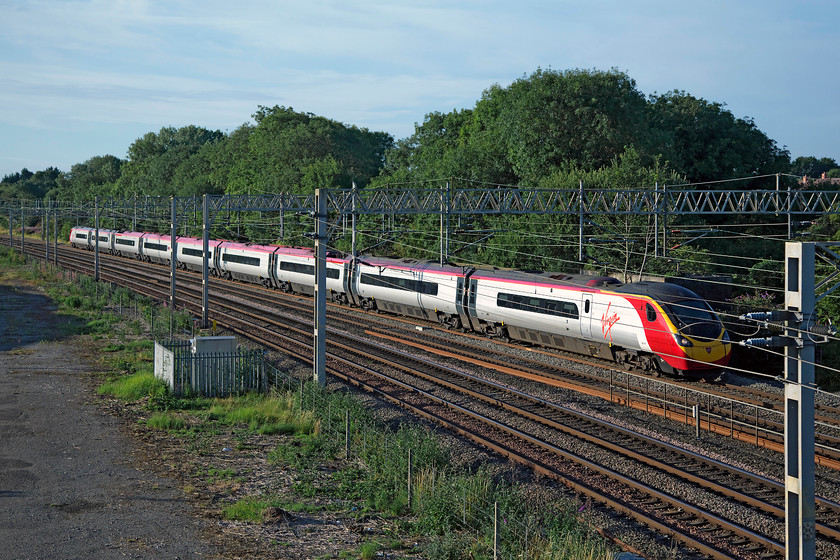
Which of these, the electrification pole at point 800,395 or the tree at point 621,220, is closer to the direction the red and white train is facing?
the electrification pole

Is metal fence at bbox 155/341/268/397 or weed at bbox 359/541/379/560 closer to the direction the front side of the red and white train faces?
the weed

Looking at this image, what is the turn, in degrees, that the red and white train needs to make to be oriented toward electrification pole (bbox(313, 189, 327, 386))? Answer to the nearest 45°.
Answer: approximately 90° to its right

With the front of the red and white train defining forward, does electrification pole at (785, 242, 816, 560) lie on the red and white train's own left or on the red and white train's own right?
on the red and white train's own right

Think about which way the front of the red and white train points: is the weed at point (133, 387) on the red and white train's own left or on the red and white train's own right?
on the red and white train's own right

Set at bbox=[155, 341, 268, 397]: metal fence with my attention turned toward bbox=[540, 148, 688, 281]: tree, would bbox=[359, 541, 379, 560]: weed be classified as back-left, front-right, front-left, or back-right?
back-right

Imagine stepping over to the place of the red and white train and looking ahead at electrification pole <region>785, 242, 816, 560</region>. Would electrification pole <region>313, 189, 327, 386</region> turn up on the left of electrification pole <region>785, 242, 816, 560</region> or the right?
right

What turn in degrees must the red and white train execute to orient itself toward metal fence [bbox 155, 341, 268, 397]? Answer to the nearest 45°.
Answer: approximately 90° to its right

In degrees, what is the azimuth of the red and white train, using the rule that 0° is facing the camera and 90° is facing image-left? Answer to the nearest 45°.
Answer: approximately 315°

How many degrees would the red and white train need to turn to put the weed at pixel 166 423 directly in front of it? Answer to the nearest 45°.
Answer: approximately 90° to its right

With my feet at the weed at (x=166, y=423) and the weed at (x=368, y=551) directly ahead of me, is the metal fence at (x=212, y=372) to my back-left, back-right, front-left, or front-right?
back-left

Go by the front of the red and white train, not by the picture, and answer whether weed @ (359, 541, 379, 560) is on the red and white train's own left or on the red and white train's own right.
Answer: on the red and white train's own right
